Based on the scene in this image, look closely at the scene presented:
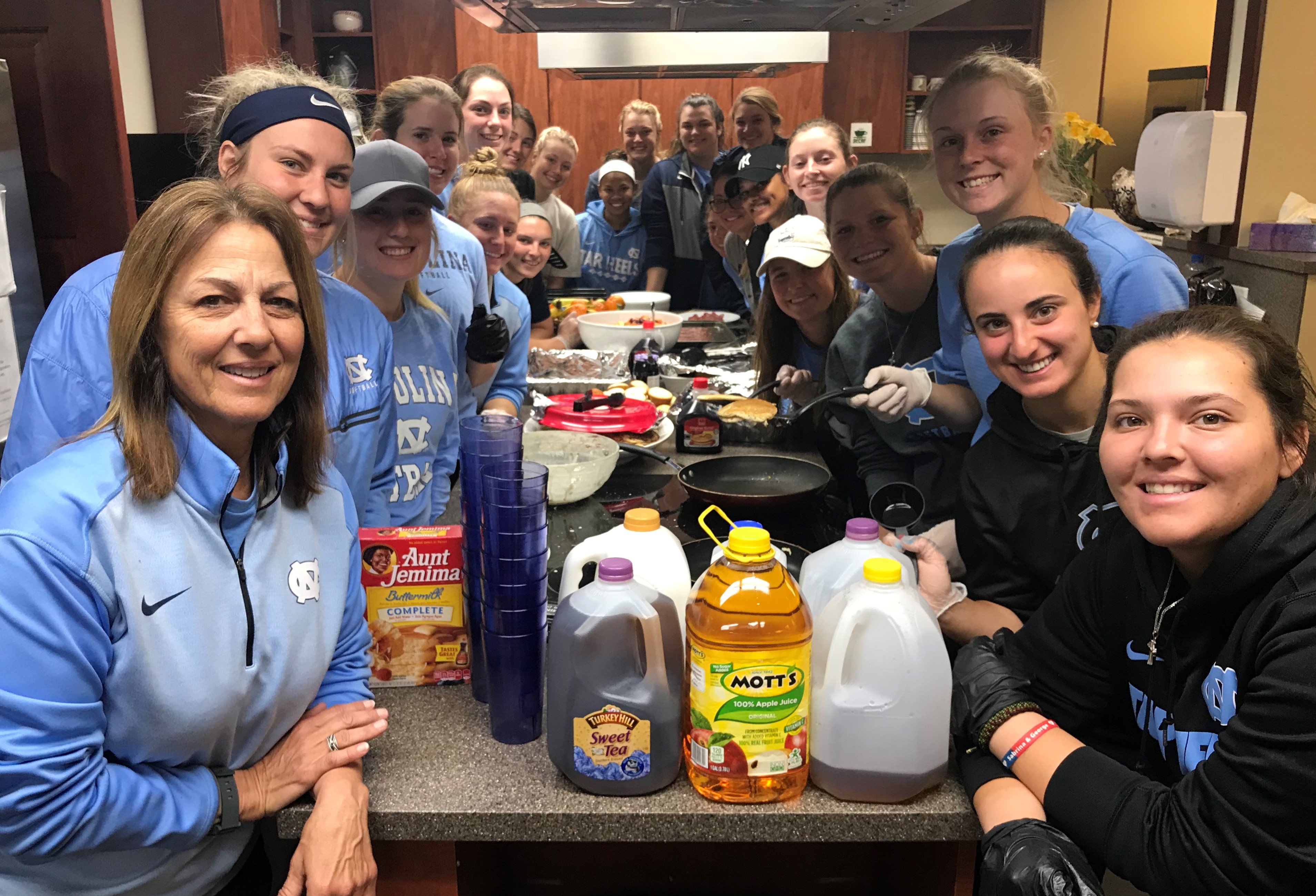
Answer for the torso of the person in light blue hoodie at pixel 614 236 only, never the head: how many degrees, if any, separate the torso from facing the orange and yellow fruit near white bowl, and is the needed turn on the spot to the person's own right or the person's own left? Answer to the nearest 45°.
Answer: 0° — they already face it

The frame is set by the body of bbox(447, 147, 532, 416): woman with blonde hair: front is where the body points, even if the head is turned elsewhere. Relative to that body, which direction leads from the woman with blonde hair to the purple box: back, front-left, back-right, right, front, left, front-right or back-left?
front-left

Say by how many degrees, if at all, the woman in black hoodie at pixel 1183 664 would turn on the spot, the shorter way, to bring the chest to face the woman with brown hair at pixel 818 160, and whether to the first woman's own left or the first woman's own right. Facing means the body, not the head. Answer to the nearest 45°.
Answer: approximately 90° to the first woman's own right

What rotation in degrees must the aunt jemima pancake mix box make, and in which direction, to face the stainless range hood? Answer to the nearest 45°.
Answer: approximately 135° to its left

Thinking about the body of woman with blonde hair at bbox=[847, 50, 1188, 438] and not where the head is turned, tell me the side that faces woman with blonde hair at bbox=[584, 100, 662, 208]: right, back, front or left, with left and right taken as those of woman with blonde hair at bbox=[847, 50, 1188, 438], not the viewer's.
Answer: right

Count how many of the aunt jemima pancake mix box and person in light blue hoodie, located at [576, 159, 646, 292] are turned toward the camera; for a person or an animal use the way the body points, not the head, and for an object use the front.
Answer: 2

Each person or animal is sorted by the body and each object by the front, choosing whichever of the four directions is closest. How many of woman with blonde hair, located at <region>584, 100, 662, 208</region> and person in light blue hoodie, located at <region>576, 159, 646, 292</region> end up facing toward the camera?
2

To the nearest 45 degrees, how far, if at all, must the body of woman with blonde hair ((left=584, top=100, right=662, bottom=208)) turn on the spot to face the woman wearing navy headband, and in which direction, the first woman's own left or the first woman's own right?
0° — they already face them

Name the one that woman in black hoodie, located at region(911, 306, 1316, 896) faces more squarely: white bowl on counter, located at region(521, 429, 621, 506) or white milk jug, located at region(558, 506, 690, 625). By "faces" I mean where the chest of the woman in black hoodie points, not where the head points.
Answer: the white milk jug

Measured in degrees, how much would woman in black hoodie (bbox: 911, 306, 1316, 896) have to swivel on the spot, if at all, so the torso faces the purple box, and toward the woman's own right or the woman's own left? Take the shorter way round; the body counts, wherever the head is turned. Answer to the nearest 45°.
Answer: approximately 135° to the woman's own right

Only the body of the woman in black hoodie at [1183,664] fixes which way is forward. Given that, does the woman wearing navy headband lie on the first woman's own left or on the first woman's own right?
on the first woman's own right

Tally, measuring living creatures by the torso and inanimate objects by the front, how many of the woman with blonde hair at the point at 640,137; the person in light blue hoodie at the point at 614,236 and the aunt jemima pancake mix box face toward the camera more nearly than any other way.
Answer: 3
